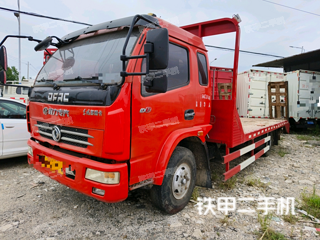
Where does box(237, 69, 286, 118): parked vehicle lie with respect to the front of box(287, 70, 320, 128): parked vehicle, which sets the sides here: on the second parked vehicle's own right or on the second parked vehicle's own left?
on the second parked vehicle's own left

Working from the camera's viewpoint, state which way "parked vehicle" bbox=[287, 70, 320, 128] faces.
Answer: facing away from the viewer

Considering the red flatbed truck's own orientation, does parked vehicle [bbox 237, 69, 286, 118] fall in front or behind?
behind

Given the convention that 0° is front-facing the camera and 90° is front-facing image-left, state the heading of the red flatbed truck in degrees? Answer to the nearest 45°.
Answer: approximately 45°
